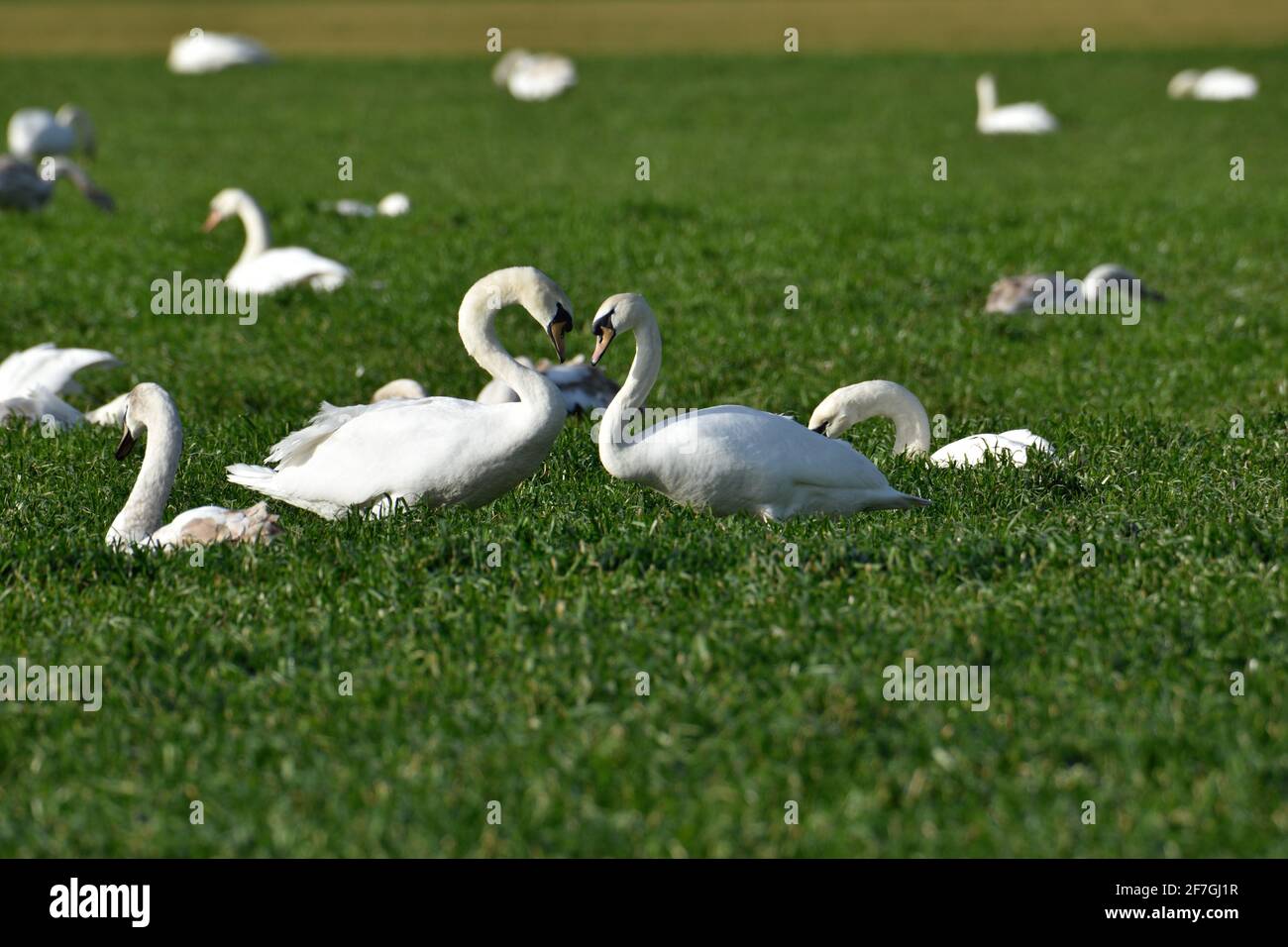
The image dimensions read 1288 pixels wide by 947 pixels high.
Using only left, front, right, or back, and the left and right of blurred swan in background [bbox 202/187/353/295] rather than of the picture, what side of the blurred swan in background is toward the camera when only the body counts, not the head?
left

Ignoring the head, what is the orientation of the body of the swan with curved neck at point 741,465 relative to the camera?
to the viewer's left

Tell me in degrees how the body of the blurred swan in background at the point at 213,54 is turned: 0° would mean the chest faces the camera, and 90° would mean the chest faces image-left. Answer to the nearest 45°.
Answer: approximately 90°

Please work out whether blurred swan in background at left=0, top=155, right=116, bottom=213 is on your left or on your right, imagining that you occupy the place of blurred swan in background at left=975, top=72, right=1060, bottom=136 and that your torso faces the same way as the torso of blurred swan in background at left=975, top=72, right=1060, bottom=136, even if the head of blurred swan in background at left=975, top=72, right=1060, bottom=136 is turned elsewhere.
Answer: on your left

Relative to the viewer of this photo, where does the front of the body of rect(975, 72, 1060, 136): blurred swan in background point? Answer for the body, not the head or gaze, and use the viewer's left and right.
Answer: facing to the left of the viewer

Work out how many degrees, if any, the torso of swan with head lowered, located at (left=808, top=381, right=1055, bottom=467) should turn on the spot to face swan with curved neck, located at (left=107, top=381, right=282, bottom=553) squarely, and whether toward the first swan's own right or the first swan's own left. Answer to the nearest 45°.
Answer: approximately 45° to the first swan's own left

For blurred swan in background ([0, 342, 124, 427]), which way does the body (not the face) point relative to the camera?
to the viewer's left

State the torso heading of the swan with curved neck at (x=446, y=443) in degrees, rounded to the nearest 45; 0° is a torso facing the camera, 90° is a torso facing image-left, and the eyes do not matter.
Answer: approximately 270°

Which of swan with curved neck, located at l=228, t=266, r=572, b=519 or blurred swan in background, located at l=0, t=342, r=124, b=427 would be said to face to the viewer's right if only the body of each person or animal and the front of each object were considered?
the swan with curved neck

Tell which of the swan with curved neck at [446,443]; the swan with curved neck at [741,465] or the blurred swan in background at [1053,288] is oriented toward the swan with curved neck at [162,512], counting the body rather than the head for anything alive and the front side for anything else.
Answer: the swan with curved neck at [741,465]

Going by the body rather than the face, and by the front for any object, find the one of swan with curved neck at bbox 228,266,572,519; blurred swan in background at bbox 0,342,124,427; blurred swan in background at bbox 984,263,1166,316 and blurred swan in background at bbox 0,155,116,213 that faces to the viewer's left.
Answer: blurred swan in background at bbox 0,342,124,427

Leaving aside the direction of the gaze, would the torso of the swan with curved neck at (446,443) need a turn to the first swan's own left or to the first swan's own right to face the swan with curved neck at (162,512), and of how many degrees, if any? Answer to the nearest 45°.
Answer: approximately 180°
